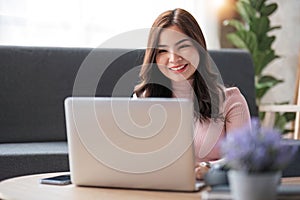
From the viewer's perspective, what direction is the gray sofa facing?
toward the camera

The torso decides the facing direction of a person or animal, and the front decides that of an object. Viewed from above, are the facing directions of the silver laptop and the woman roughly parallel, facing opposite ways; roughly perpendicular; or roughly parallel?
roughly parallel, facing opposite ways

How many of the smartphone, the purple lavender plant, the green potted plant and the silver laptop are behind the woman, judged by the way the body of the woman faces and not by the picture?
1

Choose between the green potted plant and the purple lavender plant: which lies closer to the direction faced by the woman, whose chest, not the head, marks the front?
the purple lavender plant

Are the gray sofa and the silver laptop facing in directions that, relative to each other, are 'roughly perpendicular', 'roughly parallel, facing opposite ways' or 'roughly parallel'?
roughly parallel, facing opposite ways

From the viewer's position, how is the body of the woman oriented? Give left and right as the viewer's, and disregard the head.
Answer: facing the viewer

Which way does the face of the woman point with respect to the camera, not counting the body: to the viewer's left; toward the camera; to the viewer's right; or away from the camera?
toward the camera

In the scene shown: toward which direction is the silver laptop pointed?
away from the camera

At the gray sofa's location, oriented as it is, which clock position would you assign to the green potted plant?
The green potted plant is roughly at 8 o'clock from the gray sofa.

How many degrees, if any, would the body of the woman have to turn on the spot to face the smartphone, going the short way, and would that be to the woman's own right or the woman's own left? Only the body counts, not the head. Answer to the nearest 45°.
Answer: approximately 45° to the woman's own right

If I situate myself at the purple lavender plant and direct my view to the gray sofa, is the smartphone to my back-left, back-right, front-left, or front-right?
front-left

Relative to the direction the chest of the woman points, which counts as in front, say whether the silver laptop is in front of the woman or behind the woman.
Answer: in front

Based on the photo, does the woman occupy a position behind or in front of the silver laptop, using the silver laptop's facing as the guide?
in front
